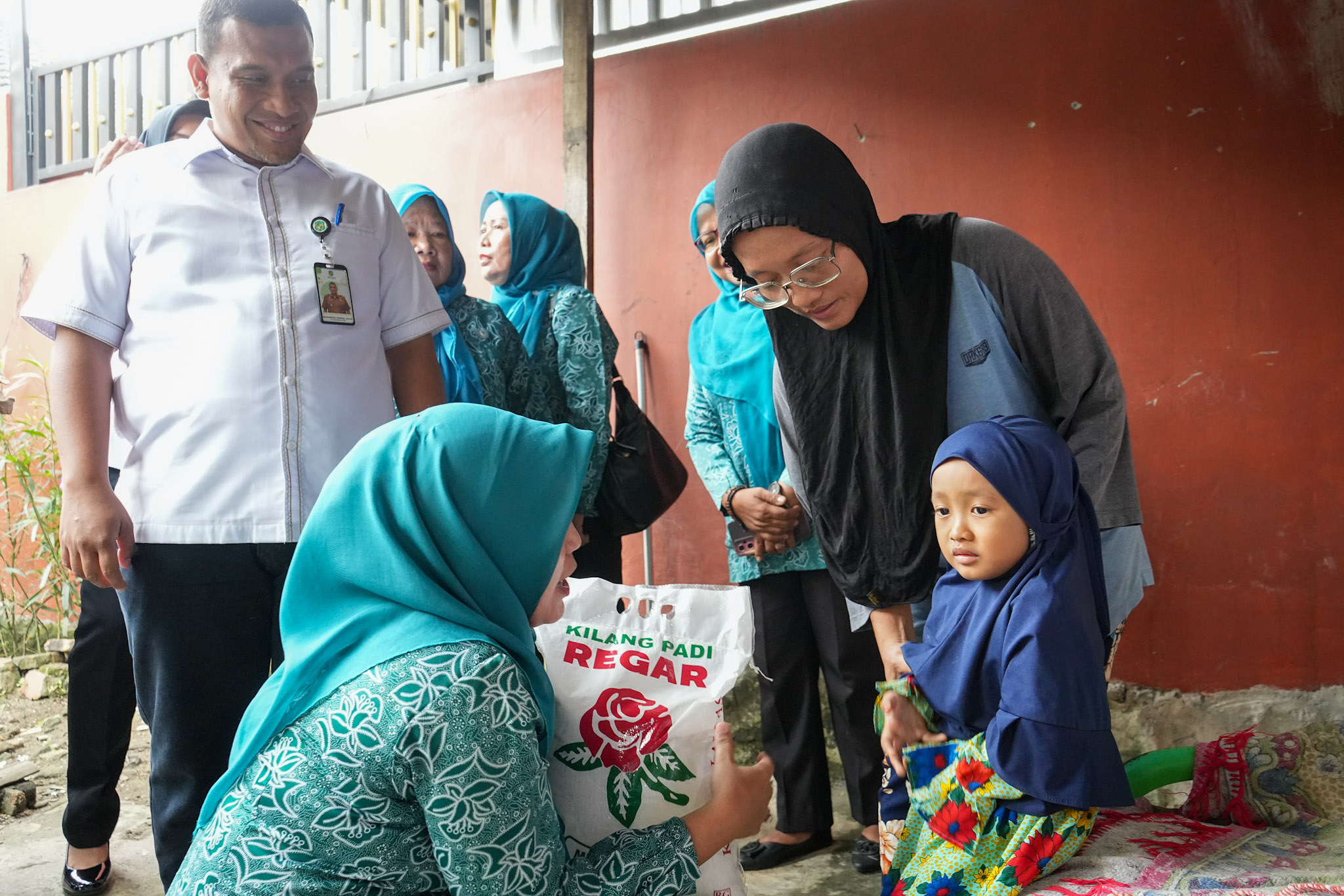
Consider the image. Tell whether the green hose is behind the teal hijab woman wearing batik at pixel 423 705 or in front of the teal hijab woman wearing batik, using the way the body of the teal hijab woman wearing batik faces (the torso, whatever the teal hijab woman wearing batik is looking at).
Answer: in front

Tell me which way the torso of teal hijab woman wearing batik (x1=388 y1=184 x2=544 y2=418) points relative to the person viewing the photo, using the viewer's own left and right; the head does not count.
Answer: facing the viewer and to the left of the viewer

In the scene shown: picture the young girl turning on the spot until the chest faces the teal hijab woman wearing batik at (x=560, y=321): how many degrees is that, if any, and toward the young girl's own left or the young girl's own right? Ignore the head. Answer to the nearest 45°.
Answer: approximately 90° to the young girl's own right

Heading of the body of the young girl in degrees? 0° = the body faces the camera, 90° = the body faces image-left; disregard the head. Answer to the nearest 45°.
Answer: approximately 45°

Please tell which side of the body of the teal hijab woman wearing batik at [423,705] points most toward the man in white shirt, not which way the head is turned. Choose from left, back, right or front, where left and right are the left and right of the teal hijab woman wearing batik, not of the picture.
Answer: left

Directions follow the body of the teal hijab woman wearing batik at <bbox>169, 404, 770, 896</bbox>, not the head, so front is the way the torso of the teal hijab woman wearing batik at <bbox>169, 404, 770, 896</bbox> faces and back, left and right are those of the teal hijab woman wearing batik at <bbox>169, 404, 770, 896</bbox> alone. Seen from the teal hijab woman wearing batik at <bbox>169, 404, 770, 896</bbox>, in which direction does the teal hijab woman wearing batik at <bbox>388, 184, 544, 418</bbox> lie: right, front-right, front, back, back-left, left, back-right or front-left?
front-left

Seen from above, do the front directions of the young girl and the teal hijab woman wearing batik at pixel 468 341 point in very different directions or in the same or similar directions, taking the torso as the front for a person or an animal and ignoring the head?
same or similar directions

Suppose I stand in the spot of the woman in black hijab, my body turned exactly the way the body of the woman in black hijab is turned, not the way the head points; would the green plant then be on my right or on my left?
on my right

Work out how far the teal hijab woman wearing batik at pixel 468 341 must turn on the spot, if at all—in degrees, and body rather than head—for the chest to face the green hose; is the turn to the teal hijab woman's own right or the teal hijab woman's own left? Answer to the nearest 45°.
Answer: approximately 90° to the teal hijab woman's own left

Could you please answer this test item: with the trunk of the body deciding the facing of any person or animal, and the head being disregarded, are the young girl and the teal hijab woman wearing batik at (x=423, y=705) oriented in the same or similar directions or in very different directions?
very different directions

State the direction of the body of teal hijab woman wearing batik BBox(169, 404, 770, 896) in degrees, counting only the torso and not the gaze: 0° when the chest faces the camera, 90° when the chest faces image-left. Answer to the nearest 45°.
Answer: approximately 225°

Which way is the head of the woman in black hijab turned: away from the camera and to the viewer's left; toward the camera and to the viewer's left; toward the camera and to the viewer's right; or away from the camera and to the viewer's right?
toward the camera and to the viewer's left

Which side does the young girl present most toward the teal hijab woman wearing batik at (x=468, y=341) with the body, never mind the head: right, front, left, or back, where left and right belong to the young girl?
right
